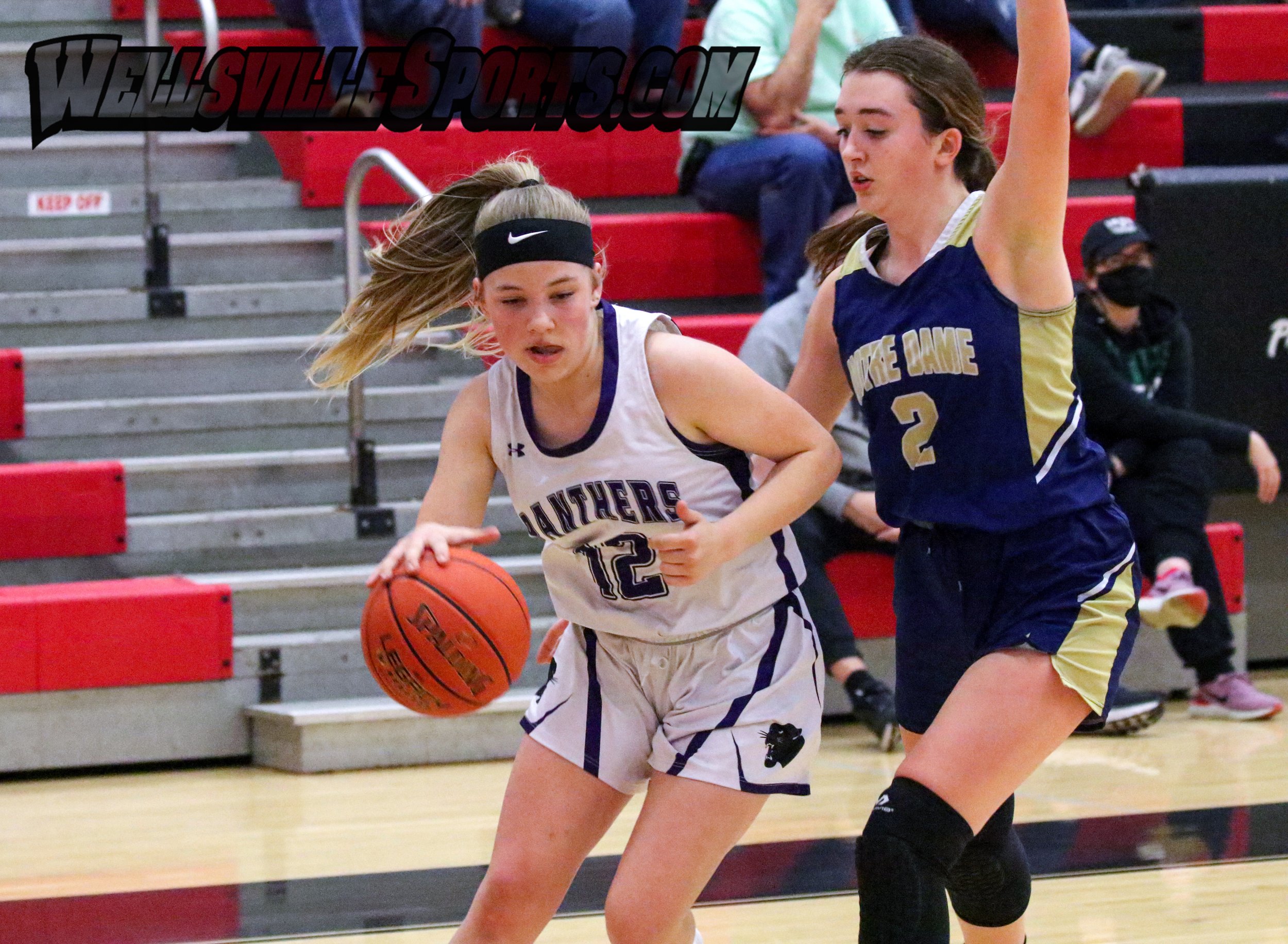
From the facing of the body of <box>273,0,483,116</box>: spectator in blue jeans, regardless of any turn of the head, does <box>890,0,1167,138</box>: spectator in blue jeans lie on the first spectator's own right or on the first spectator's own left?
on the first spectator's own left

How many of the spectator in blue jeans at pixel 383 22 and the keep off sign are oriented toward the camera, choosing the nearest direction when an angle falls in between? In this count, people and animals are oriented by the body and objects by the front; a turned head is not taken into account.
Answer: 2

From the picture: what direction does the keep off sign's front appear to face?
toward the camera

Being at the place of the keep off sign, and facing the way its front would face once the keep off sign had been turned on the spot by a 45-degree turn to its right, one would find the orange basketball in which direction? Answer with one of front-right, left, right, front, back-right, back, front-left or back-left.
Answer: front-left

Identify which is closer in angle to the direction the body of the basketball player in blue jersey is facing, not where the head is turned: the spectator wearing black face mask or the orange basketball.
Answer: the orange basketball

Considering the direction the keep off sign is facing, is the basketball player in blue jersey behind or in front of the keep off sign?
in front

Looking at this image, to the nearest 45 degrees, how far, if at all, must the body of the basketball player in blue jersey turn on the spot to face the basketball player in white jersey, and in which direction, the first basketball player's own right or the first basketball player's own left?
approximately 45° to the first basketball player's own right

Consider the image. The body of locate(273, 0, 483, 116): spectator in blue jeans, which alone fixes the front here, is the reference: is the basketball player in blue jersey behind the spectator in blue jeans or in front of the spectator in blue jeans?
in front

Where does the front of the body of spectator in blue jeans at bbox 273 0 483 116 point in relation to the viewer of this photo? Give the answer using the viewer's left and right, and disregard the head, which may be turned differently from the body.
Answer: facing the viewer

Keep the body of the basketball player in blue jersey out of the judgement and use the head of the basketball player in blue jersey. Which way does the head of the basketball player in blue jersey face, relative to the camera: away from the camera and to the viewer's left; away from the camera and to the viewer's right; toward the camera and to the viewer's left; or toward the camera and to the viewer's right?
toward the camera and to the viewer's left

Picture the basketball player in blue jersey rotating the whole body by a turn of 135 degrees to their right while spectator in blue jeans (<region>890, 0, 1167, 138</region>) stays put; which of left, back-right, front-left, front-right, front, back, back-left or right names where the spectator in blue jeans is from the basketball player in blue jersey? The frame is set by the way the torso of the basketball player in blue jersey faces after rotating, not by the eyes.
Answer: front

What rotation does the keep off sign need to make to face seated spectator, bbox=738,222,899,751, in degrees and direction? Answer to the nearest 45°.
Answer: approximately 45° to its left

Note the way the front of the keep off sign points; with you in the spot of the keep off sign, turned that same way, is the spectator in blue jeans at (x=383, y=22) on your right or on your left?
on your left

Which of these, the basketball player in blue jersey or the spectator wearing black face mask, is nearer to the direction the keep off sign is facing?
the basketball player in blue jersey

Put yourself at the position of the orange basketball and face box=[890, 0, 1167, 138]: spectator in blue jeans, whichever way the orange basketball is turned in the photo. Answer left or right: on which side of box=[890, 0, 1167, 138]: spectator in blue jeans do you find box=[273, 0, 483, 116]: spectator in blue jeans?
left
